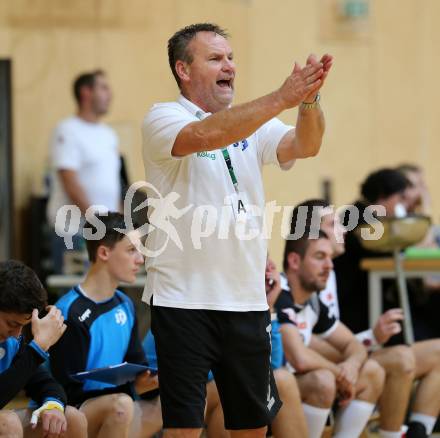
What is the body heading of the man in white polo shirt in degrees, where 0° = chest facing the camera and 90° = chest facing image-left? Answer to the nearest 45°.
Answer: approximately 315°

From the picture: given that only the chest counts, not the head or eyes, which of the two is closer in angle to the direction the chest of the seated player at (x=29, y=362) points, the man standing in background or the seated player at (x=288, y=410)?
the seated player

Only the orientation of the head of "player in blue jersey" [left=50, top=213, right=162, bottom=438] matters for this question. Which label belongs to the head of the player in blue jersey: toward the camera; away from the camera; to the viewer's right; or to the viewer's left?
to the viewer's right

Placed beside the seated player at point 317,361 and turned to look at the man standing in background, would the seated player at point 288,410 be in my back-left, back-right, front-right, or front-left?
back-left

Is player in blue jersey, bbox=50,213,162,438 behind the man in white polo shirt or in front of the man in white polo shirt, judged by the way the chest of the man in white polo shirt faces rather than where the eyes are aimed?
behind

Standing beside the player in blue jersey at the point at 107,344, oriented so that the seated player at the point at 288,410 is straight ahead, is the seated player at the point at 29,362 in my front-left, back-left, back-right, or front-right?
back-right
